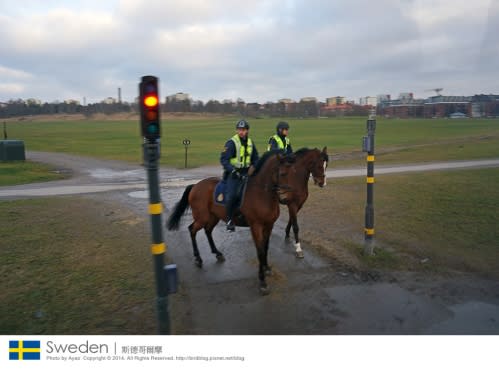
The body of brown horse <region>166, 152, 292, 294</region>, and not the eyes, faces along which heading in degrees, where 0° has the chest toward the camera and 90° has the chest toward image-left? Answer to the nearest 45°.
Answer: approximately 315°

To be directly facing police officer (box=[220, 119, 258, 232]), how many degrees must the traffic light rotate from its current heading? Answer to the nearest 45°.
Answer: approximately 135° to its left

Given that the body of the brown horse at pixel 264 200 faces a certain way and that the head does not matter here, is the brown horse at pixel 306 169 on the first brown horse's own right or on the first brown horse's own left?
on the first brown horse's own left

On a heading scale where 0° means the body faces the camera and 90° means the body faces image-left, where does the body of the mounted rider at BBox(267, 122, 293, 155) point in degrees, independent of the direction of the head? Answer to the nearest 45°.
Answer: approximately 315°

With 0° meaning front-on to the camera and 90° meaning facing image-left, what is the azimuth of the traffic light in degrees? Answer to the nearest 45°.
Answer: approximately 0°

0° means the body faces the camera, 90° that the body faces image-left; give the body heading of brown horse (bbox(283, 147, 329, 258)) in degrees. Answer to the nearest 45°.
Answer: approximately 315°

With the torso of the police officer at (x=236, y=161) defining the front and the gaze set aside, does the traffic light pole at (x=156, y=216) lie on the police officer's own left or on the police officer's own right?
on the police officer's own right

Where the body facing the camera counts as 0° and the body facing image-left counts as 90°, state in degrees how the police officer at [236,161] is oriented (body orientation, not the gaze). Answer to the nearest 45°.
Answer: approximately 315°

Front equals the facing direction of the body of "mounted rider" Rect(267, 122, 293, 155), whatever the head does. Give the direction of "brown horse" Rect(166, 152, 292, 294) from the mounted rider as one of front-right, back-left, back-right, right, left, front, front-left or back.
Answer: front-right

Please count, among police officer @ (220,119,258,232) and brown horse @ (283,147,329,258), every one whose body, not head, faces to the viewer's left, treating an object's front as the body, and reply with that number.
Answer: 0

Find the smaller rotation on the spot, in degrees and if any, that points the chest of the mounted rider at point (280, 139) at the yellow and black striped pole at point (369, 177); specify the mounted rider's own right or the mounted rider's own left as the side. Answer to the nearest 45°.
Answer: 0° — they already face it

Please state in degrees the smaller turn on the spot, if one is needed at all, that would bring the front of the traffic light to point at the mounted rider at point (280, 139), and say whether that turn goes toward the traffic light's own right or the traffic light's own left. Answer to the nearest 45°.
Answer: approximately 135° to the traffic light's own left

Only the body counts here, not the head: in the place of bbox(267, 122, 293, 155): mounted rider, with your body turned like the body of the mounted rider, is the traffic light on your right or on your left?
on your right
